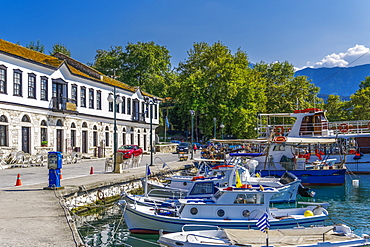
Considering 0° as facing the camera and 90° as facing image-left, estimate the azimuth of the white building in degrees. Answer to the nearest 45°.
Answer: approximately 315°

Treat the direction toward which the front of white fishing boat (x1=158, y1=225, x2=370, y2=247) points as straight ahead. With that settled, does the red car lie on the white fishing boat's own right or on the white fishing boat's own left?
on the white fishing boat's own right

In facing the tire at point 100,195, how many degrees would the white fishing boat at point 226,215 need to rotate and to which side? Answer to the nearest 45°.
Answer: approximately 45° to its right

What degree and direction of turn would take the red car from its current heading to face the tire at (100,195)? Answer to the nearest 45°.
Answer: approximately 45° to its left

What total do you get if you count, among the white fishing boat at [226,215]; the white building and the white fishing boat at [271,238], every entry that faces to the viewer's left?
2

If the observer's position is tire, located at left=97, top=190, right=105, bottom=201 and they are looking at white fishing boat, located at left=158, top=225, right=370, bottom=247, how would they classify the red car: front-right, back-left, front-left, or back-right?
back-left

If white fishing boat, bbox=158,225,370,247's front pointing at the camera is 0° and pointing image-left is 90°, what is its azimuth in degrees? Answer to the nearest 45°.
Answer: approximately 90°

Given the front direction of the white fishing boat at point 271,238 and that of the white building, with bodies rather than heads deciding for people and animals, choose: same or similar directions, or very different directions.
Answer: very different directions
